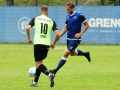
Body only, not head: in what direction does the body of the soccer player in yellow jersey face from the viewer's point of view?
away from the camera
